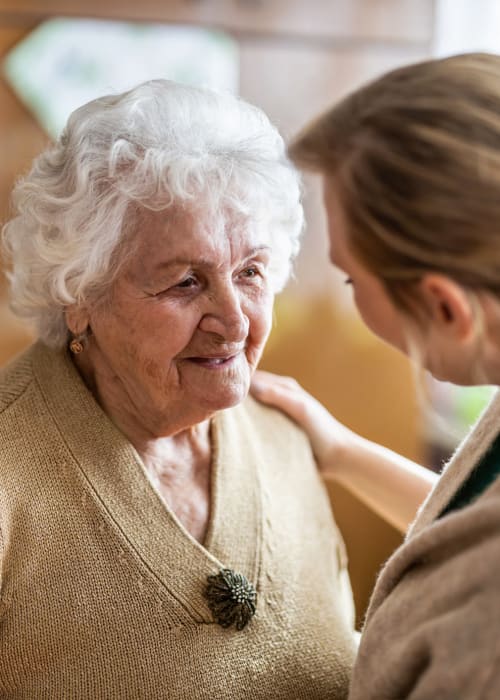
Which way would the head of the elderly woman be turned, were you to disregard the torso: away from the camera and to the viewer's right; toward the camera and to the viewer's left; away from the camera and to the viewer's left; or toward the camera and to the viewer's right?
toward the camera and to the viewer's right

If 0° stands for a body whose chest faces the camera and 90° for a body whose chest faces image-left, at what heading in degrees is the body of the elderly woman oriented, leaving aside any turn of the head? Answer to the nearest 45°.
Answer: approximately 315°
